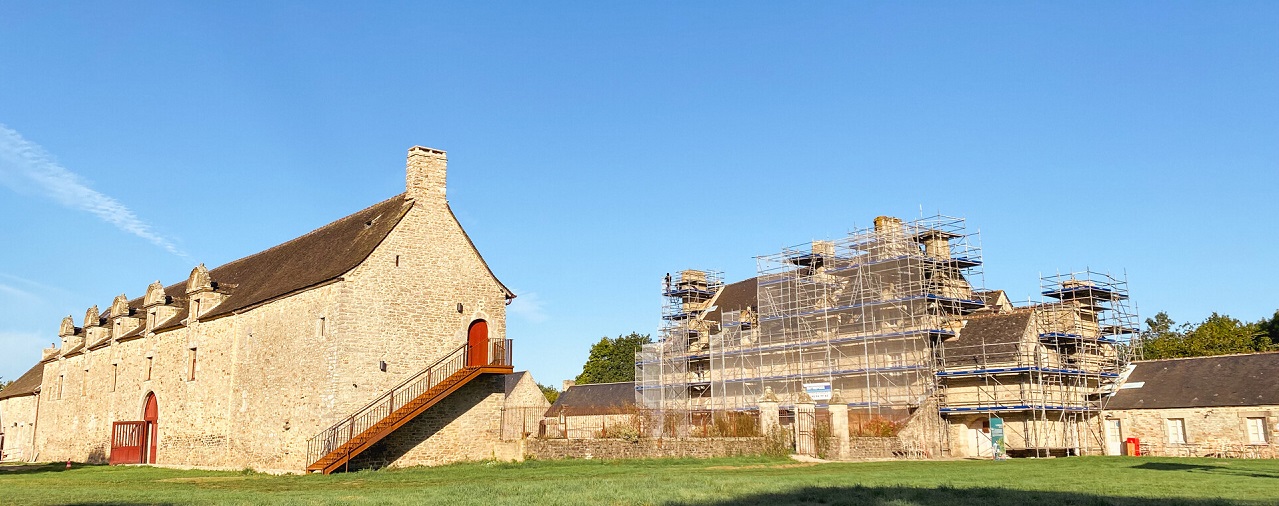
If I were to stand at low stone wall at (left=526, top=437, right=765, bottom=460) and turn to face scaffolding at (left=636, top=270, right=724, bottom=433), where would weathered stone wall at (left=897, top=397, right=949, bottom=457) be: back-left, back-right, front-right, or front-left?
front-right

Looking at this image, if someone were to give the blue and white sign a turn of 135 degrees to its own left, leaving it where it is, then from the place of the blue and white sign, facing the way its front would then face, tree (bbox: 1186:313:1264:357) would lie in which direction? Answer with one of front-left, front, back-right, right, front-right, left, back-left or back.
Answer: front

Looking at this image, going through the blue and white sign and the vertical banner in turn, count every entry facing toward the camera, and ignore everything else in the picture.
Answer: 2

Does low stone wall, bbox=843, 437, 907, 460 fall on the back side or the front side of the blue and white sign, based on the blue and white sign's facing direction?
on the front side

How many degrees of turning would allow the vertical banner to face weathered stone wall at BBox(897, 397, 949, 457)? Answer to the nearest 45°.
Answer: approximately 90° to its right

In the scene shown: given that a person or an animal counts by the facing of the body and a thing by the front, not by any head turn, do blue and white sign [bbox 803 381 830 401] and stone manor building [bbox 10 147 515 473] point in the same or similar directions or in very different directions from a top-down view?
same or similar directions

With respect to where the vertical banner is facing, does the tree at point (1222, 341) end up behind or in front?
behind

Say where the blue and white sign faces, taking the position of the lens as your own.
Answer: facing the viewer

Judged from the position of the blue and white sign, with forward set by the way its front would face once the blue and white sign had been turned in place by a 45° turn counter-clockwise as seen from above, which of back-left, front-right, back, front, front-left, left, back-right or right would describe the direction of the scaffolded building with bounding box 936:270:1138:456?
front-left

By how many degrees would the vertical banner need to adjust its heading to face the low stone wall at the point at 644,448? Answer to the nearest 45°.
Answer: approximately 45° to its right

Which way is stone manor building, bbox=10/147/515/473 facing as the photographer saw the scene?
facing the viewer and to the left of the viewer
